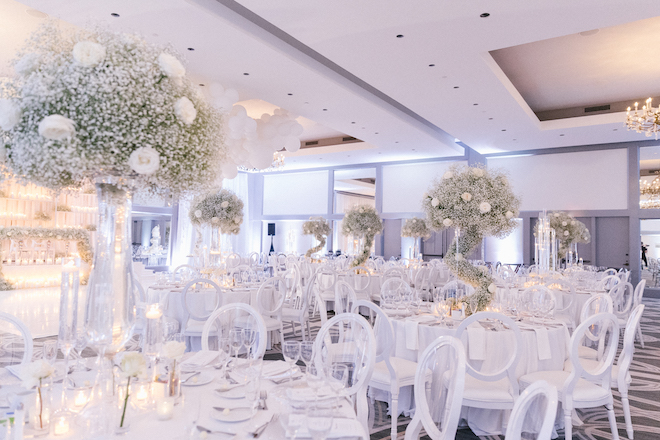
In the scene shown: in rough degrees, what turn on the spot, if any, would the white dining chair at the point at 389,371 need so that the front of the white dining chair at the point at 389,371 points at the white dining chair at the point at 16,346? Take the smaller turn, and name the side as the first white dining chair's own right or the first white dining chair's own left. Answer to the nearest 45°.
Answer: approximately 180°

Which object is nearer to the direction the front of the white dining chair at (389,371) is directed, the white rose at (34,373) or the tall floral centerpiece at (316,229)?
the tall floral centerpiece

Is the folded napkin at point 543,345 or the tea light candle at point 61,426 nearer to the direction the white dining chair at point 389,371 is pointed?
the folded napkin

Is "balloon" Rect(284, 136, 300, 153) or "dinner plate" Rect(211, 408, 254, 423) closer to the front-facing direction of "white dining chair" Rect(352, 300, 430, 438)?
the balloon

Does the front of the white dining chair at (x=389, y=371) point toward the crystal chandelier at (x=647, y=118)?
yes

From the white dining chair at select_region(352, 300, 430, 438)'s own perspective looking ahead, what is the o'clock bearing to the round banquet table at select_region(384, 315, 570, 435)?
The round banquet table is roughly at 1 o'clock from the white dining chair.

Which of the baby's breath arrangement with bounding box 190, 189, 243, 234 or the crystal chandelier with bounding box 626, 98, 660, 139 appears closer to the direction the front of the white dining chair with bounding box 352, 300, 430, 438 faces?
the crystal chandelier

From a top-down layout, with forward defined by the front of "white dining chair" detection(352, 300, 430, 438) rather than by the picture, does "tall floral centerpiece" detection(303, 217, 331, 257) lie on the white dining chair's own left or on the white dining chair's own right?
on the white dining chair's own left

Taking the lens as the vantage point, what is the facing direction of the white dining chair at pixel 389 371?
facing away from the viewer and to the right of the viewer
